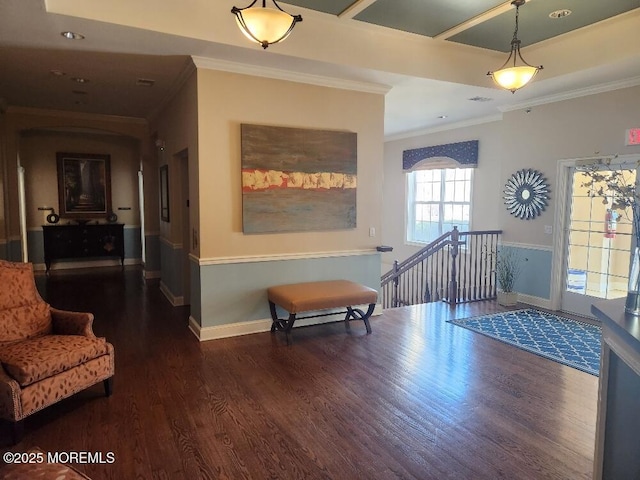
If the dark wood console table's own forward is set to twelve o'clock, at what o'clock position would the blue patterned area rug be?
The blue patterned area rug is roughly at 11 o'clock from the dark wood console table.

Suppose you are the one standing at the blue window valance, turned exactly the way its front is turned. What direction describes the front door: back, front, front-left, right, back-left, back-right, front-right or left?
left

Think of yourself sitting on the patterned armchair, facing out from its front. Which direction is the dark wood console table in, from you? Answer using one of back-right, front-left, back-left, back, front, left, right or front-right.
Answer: back-left

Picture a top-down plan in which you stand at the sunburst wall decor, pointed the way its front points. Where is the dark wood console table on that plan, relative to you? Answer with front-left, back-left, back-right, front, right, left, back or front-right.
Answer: front-right

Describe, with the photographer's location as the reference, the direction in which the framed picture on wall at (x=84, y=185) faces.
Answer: facing the viewer

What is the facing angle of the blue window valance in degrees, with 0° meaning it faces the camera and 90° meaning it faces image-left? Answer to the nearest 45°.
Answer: approximately 45°

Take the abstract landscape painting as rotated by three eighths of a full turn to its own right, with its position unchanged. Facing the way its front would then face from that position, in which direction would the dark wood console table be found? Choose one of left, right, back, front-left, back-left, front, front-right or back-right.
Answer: front-right

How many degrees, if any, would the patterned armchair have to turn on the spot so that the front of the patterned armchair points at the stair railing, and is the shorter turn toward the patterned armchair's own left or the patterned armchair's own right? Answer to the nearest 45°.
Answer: approximately 45° to the patterned armchair's own left

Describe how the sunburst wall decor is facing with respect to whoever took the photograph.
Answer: facing the viewer and to the left of the viewer

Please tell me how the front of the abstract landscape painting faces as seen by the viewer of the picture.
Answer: facing the viewer and to the right of the viewer

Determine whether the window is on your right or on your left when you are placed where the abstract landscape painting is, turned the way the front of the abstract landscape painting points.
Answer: on your left

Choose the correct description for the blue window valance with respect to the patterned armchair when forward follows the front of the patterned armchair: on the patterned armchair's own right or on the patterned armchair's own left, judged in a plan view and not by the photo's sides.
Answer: on the patterned armchair's own left

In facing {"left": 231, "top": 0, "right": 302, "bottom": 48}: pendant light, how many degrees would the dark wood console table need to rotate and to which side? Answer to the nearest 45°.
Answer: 0° — it already faces it

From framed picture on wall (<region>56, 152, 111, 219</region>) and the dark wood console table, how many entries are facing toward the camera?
2
